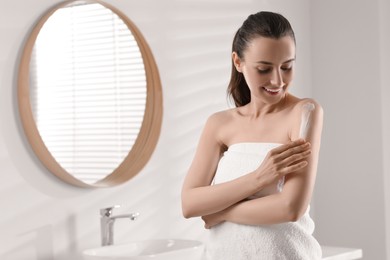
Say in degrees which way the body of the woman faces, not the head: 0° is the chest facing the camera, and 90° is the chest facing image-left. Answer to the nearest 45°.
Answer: approximately 0°

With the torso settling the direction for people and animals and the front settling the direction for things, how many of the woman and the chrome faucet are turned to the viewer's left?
0

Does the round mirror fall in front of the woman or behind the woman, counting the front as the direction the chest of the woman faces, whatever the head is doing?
behind

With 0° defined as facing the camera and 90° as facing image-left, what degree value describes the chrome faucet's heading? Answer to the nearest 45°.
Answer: approximately 315°

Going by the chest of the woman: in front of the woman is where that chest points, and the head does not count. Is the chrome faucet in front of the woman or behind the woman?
behind

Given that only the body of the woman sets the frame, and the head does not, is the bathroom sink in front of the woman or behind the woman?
behind

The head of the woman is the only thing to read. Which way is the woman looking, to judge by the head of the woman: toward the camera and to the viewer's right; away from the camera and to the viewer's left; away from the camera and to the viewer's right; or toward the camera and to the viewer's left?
toward the camera and to the viewer's right

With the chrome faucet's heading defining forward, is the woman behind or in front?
in front
